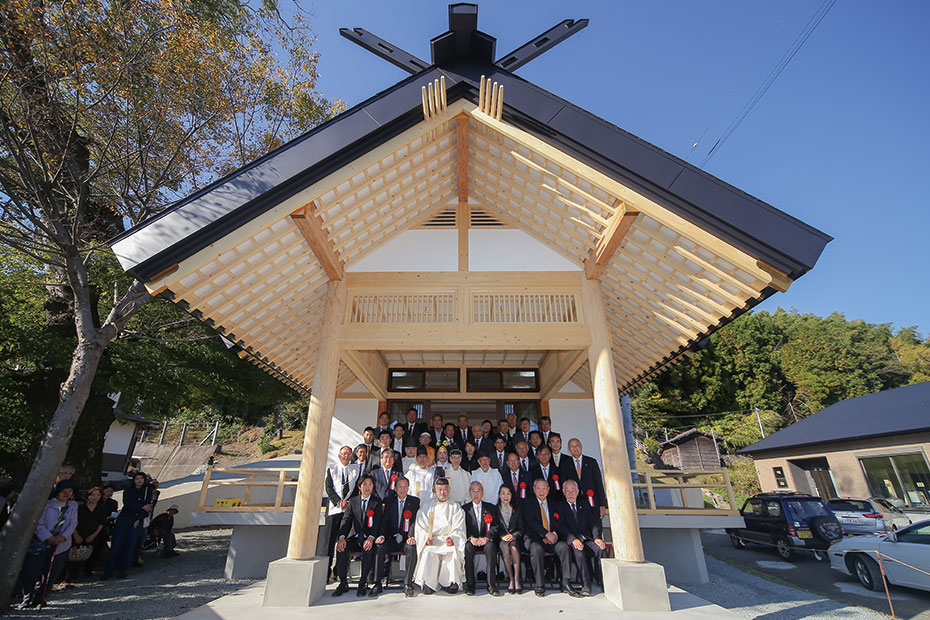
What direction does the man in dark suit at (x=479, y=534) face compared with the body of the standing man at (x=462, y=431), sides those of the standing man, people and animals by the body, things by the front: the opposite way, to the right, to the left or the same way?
the same way

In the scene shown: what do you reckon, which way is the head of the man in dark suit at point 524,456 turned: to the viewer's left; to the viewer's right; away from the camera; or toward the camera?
toward the camera

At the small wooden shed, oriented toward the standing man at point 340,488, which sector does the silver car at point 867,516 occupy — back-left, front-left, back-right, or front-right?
front-left

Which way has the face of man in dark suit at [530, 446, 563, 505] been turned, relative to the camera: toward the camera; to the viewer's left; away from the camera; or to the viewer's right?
toward the camera

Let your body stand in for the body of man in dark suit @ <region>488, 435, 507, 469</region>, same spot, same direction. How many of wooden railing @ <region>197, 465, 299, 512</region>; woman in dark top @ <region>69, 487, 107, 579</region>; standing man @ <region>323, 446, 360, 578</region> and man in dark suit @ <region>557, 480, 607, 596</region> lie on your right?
3

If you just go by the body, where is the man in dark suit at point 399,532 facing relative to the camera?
toward the camera

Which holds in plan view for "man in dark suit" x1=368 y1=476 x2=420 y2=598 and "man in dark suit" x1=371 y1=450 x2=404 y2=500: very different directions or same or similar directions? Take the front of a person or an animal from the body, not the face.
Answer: same or similar directions

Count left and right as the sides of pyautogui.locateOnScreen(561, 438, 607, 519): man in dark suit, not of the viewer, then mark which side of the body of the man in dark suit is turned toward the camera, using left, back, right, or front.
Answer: front

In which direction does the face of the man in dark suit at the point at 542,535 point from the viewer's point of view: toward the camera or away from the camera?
toward the camera

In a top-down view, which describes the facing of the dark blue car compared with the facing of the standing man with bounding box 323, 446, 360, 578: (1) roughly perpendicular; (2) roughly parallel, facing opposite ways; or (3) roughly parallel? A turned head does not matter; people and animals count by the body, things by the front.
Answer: roughly parallel, facing opposite ways

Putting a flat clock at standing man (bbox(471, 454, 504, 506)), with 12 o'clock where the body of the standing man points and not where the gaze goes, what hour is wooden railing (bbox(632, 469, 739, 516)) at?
The wooden railing is roughly at 8 o'clock from the standing man.

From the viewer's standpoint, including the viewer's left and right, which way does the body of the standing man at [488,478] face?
facing the viewer

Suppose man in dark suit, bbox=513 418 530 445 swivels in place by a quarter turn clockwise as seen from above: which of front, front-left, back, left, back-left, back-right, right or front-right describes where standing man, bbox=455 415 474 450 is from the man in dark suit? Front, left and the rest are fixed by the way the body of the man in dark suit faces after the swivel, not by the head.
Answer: front

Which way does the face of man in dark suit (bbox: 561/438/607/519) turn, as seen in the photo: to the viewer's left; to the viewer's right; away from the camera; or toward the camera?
toward the camera

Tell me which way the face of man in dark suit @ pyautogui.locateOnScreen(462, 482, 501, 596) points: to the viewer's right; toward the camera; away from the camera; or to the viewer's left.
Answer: toward the camera

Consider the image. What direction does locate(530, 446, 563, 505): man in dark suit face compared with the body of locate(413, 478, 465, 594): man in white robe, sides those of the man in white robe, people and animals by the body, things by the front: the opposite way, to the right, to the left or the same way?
the same way

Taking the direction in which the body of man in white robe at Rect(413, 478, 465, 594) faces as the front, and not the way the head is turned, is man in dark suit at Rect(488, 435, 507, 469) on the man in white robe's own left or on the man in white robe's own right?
on the man in white robe's own left

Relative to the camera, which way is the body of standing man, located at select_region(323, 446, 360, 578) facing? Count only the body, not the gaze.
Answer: toward the camera

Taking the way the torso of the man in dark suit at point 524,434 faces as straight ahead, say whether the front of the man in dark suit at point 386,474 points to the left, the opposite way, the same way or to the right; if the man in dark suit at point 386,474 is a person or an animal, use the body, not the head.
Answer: the same way

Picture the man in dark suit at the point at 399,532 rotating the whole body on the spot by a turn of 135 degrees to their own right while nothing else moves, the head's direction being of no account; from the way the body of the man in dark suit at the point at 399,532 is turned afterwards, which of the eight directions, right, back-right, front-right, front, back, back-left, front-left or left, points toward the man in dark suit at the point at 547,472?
back-right

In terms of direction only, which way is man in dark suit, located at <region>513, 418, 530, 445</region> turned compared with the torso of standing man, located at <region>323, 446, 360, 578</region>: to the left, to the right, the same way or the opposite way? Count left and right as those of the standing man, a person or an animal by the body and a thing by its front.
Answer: the same way
